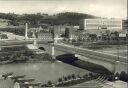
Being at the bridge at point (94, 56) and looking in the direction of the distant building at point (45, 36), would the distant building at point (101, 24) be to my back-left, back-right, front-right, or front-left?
front-right

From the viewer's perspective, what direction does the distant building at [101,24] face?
toward the camera

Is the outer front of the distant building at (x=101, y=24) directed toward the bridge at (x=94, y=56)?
yes

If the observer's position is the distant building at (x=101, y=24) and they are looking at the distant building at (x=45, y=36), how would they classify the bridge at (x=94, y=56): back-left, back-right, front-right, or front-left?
front-left

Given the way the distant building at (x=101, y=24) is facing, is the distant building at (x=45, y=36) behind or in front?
in front

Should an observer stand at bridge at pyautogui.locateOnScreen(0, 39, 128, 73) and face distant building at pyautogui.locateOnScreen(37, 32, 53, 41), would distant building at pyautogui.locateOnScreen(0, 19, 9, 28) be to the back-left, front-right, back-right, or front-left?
front-left

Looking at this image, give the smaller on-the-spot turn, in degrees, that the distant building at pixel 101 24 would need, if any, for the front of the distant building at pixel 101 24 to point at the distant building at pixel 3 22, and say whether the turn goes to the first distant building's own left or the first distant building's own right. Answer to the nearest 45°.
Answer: approximately 45° to the first distant building's own right
